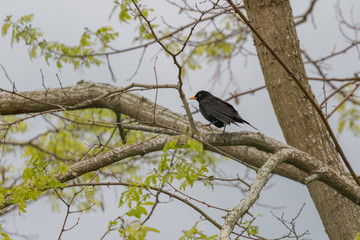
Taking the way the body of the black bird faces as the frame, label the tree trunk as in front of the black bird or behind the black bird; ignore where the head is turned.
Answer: behind

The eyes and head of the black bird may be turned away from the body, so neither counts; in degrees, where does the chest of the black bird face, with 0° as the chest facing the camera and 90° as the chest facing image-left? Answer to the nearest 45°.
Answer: approximately 90°
